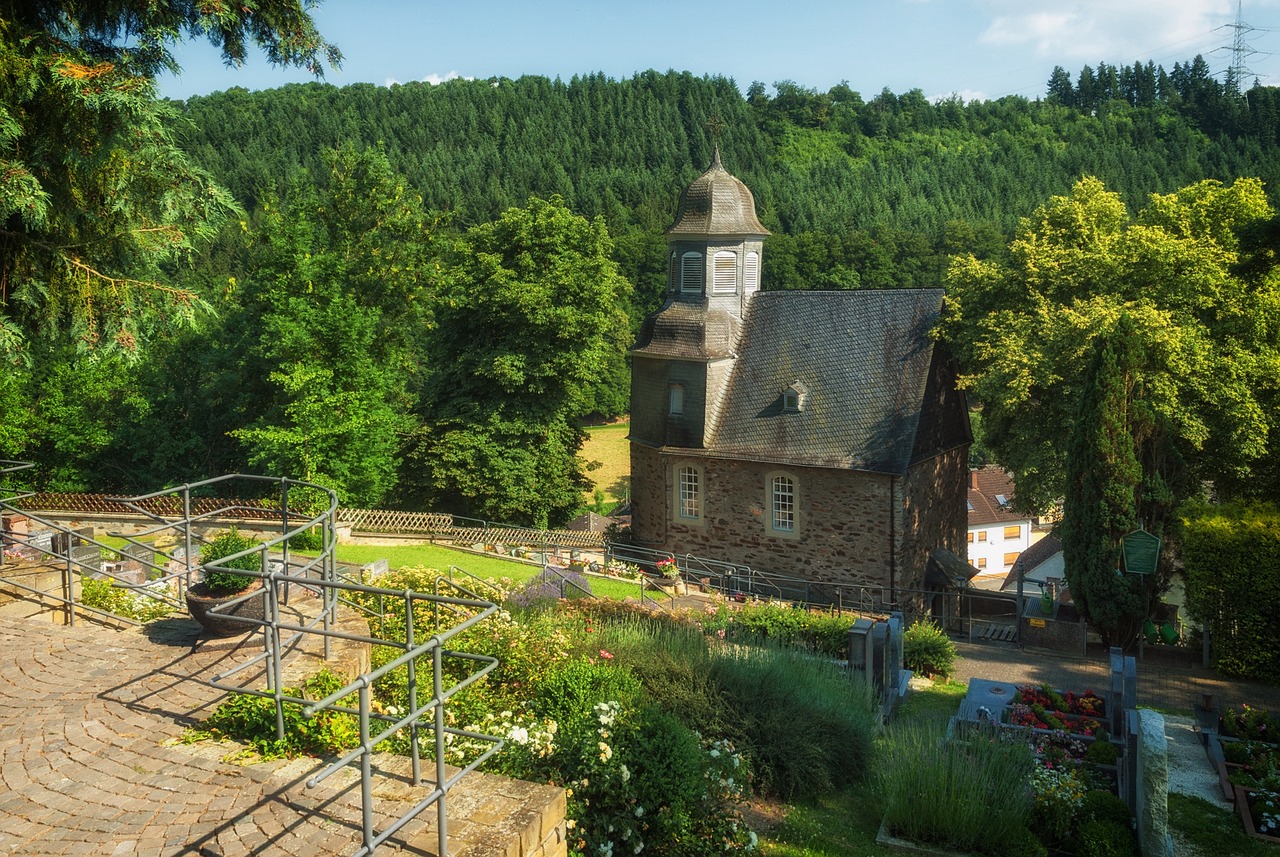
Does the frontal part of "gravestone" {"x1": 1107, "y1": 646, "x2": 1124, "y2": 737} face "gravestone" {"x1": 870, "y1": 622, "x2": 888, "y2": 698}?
yes

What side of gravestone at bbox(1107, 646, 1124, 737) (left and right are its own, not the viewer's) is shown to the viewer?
left

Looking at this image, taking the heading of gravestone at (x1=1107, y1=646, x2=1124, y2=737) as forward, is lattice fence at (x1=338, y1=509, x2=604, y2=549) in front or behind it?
in front

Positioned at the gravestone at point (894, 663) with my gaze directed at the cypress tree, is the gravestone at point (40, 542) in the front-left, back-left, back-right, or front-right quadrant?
back-left

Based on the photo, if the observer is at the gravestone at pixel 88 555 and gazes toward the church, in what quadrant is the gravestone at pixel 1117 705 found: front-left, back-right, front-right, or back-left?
front-right

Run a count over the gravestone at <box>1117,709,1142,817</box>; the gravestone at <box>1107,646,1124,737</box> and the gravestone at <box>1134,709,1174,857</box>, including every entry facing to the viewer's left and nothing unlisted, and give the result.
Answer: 3

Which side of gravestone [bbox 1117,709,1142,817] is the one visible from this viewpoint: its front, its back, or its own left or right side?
left

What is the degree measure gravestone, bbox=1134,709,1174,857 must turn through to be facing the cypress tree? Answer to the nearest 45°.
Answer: approximately 90° to its right

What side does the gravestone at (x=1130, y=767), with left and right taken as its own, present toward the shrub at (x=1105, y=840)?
left

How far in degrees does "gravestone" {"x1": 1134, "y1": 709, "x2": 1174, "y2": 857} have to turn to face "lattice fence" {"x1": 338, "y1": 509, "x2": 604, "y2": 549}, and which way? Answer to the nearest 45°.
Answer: approximately 45° to its right

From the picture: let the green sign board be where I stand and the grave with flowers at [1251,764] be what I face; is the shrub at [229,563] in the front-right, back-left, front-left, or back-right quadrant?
front-right

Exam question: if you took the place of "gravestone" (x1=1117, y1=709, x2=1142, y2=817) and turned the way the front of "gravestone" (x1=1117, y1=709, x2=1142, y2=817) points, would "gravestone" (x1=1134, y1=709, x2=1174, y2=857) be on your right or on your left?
on your left

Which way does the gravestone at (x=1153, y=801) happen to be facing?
to the viewer's left

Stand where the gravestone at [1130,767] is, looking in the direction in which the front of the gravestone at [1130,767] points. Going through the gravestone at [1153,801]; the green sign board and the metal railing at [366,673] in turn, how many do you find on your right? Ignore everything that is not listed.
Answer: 1

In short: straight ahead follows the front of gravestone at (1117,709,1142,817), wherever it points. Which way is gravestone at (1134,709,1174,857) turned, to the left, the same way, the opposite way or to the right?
the same way

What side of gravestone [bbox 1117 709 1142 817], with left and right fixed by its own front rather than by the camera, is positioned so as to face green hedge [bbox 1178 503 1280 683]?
right

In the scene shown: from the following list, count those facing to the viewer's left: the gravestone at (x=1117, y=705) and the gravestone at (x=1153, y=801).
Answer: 2

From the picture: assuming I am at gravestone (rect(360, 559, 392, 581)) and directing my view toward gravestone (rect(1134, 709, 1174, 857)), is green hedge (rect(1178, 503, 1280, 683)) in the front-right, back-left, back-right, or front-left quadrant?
front-left

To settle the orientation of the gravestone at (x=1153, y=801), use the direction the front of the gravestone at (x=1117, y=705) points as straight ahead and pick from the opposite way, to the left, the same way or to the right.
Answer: the same way
